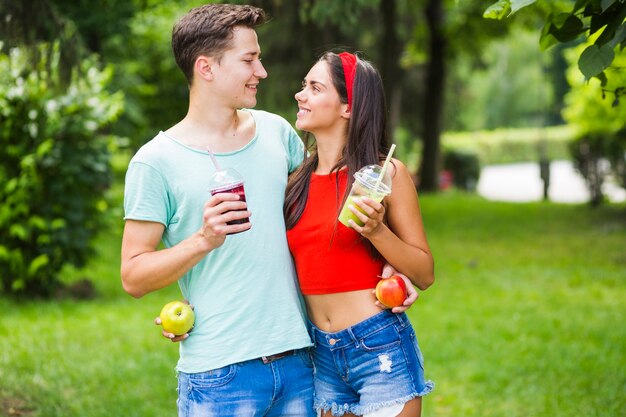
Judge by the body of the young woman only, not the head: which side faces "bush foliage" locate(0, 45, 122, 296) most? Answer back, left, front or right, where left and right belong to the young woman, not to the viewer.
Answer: right

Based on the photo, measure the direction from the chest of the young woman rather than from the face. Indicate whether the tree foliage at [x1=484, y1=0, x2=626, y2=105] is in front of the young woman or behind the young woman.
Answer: behind

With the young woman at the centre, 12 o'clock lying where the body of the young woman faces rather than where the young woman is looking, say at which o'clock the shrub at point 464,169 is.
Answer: The shrub is roughly at 5 o'clock from the young woman.

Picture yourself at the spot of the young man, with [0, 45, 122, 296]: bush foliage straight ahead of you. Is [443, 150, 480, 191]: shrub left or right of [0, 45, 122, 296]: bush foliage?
right

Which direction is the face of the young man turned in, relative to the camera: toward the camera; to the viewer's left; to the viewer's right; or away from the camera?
to the viewer's right

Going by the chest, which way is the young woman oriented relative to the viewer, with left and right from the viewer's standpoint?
facing the viewer and to the left of the viewer
